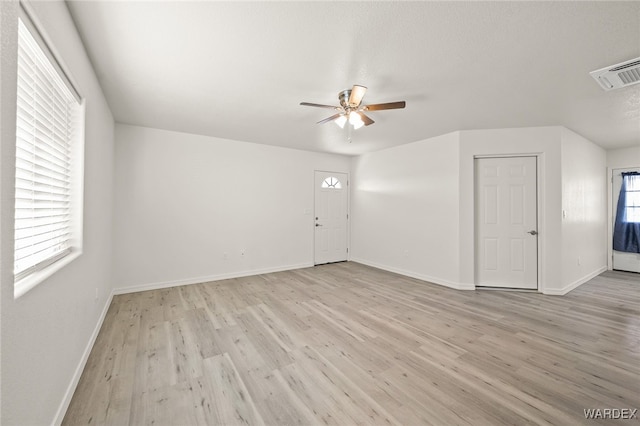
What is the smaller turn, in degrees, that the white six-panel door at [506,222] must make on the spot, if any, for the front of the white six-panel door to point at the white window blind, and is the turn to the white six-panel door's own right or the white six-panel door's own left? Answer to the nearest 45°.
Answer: approximately 45° to the white six-panel door's own right

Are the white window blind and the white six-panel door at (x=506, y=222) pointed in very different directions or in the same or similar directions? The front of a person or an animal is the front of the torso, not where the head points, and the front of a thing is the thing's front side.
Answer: very different directions

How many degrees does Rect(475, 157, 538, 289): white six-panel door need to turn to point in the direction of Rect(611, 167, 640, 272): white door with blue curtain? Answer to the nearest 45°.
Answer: approximately 135° to its left

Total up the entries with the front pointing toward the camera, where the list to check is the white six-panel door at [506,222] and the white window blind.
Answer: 1

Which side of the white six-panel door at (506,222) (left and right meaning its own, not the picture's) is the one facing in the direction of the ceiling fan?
front

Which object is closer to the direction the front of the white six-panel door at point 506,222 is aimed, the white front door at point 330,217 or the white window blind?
the white window blind

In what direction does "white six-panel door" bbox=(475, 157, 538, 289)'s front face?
toward the camera

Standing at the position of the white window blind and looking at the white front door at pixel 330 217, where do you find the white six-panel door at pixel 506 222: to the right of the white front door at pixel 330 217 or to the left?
right

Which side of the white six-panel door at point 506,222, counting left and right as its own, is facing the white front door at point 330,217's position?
right

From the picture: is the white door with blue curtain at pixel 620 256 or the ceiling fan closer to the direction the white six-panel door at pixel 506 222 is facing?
the ceiling fan

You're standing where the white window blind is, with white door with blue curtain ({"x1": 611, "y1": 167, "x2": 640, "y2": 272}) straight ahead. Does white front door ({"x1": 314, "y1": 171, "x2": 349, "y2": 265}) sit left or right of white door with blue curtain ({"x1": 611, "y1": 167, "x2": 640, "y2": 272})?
left

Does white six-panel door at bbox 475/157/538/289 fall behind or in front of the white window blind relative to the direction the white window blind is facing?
in front

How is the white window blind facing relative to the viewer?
to the viewer's right
